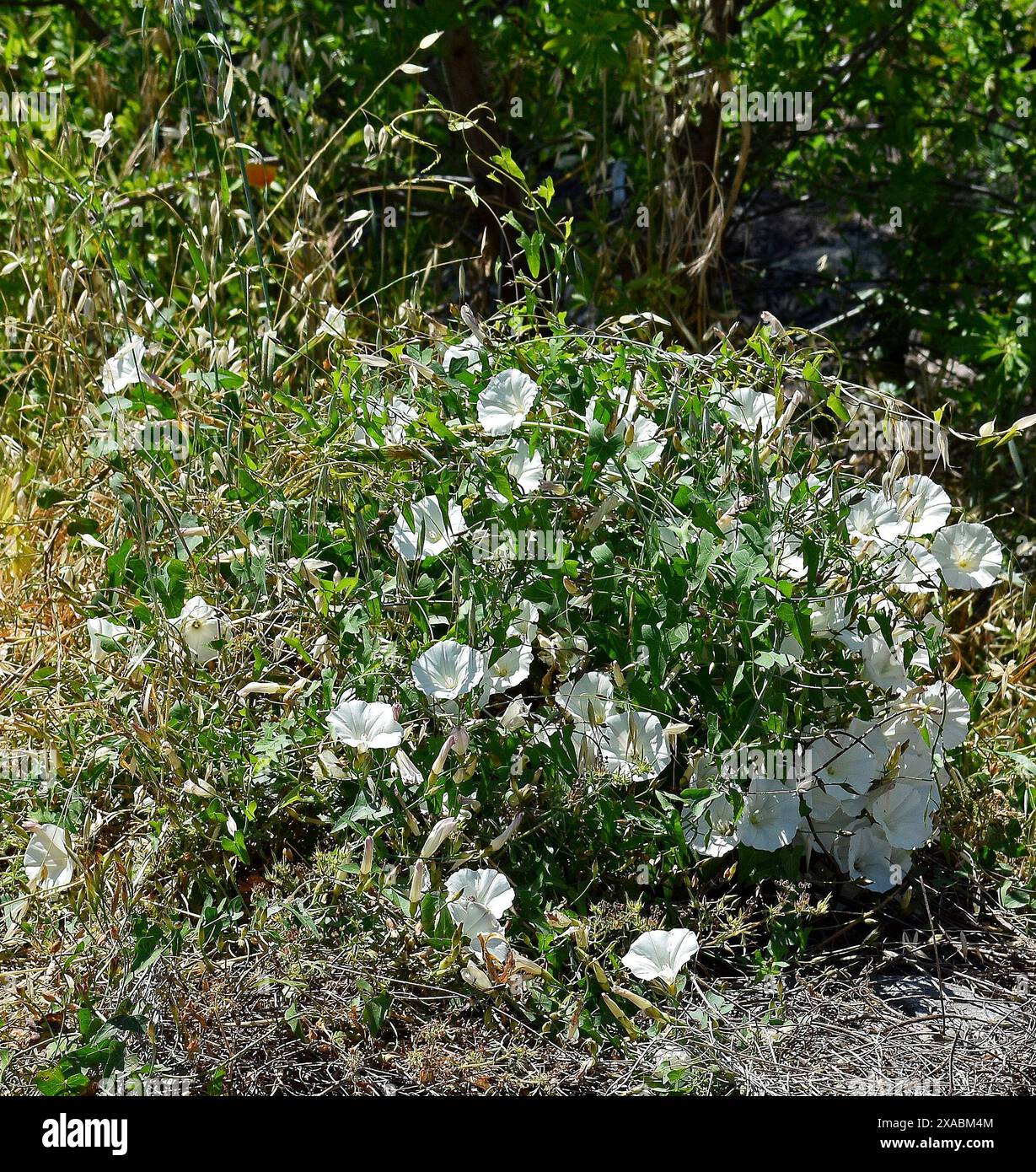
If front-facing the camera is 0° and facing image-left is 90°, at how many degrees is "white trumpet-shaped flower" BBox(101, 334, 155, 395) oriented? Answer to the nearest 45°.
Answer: approximately 90°
